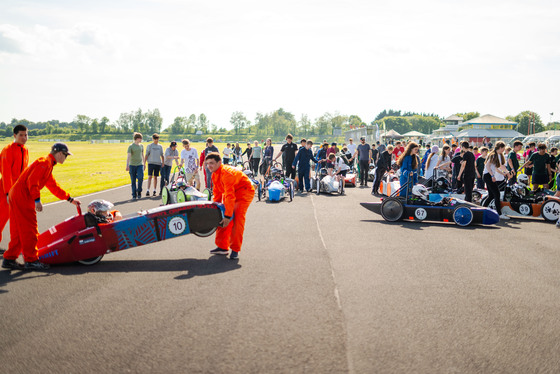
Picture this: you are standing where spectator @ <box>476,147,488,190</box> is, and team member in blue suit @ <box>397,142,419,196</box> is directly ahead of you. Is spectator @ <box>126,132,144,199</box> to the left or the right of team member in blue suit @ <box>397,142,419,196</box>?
right

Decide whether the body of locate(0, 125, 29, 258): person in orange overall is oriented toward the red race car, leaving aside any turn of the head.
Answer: yes

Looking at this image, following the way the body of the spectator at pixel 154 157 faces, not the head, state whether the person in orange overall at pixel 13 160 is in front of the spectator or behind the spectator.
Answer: in front

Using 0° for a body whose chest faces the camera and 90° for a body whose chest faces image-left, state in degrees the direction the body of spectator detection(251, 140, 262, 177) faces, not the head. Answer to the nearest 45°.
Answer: approximately 0°

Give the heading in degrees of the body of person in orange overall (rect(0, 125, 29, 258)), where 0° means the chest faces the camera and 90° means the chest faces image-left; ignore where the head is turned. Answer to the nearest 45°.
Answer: approximately 315°

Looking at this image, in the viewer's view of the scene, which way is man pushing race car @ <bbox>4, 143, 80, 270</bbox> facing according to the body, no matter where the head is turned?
to the viewer's right

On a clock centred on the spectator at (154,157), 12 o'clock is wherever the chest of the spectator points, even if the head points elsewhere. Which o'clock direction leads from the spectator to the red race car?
The red race car is roughly at 12 o'clock from the spectator.
